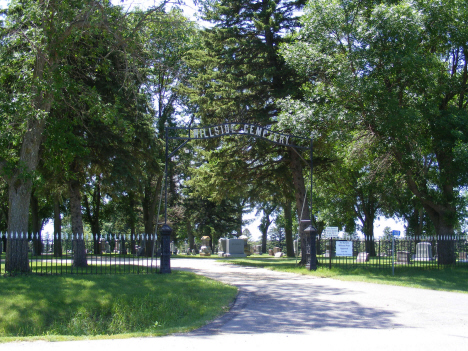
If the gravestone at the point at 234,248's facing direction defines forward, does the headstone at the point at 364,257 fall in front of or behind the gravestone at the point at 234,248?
in front

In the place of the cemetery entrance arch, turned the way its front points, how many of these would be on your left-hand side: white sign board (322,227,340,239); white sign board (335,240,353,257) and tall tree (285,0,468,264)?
3

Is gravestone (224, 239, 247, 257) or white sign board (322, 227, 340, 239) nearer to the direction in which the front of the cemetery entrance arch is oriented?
the white sign board

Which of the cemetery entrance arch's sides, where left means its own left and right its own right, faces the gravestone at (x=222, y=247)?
back

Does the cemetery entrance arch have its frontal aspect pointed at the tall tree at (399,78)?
no

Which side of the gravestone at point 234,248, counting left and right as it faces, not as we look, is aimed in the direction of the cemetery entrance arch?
front

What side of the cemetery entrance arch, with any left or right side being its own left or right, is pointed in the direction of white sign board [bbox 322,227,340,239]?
left

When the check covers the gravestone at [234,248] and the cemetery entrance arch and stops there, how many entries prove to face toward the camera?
2

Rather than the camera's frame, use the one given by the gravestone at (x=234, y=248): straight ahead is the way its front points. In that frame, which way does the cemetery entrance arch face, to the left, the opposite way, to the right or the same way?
the same way

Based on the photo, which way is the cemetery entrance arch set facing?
toward the camera

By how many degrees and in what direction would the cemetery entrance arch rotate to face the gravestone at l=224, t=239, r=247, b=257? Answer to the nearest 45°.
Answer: approximately 180°

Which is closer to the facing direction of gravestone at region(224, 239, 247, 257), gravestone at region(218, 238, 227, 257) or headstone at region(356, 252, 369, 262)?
the headstone

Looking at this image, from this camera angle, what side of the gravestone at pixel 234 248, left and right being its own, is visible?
front
